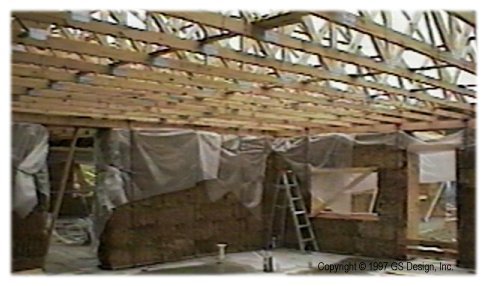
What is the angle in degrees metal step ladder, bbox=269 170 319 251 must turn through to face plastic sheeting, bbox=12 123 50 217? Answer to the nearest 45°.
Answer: approximately 90° to its right

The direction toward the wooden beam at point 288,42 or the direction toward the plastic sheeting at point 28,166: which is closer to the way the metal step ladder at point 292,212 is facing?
the wooden beam

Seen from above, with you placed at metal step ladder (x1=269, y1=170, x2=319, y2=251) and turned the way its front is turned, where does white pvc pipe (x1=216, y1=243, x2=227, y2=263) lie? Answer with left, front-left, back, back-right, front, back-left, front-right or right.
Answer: right

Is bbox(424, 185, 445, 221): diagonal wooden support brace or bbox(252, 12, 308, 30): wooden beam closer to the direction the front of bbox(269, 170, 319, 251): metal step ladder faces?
the wooden beam

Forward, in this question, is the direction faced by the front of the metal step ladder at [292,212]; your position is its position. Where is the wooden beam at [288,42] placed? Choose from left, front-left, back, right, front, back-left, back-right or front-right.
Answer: front-right

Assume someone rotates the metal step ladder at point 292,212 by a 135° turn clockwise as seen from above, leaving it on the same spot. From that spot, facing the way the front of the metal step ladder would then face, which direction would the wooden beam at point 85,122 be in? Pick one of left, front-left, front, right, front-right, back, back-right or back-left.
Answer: front-left

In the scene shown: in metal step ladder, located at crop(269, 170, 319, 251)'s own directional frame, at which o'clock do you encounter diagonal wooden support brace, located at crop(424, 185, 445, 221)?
The diagonal wooden support brace is roughly at 9 o'clock from the metal step ladder.

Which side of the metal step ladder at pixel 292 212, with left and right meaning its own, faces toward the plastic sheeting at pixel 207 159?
right

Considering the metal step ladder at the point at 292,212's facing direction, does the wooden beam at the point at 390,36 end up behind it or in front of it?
in front

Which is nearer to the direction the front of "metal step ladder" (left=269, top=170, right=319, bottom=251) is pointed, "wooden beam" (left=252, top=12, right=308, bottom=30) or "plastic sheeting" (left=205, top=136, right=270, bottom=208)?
the wooden beam
